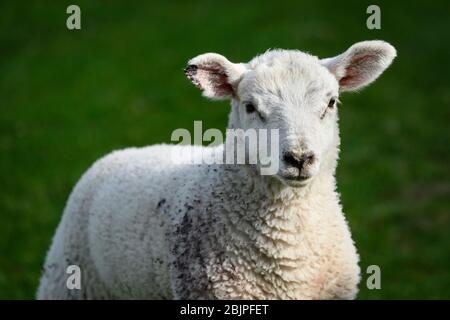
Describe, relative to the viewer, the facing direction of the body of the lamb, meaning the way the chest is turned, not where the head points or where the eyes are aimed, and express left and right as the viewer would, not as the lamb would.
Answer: facing the viewer and to the right of the viewer
